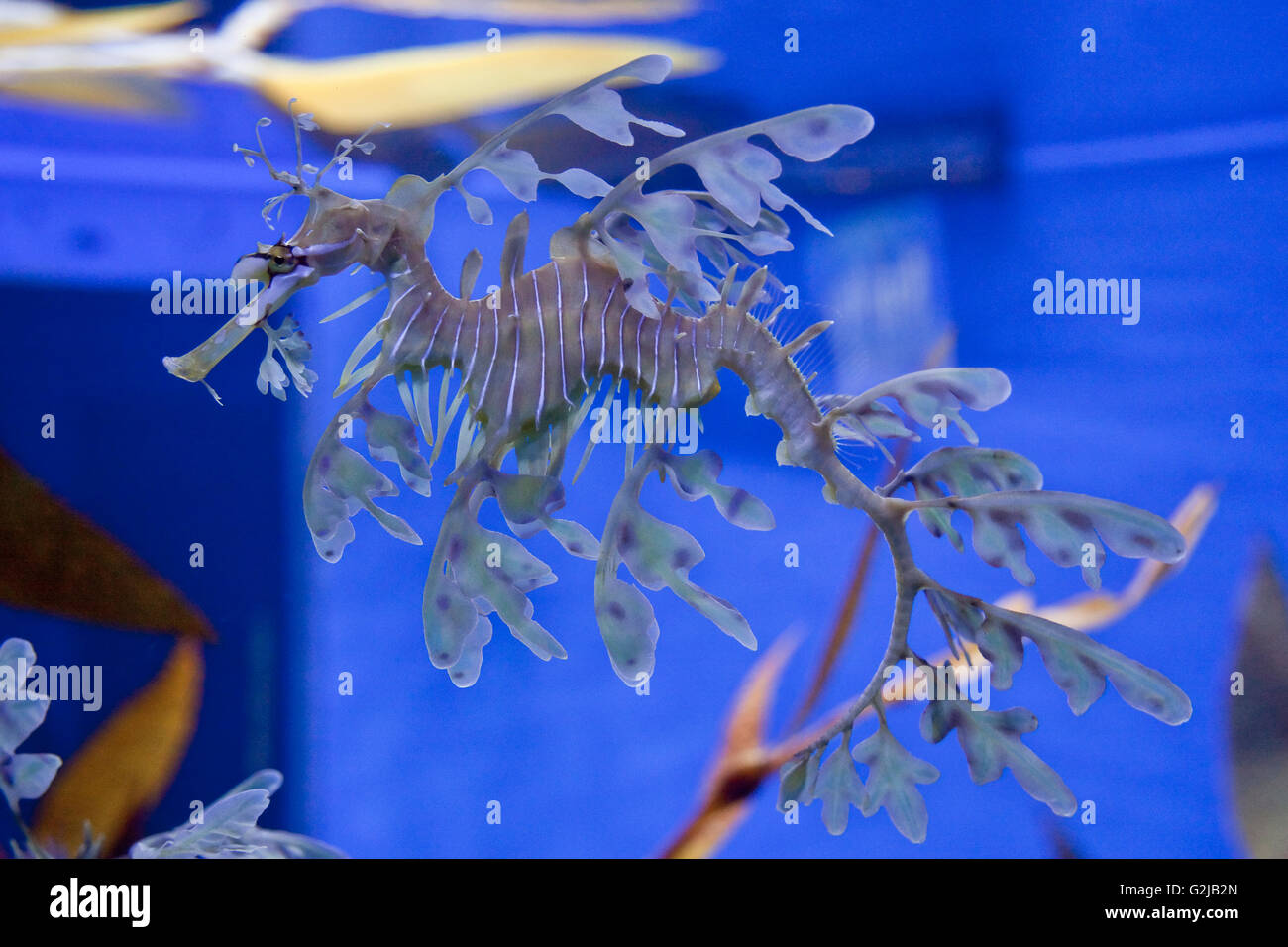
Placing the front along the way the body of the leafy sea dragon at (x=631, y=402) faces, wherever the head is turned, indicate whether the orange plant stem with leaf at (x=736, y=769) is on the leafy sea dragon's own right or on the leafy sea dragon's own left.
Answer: on the leafy sea dragon's own right

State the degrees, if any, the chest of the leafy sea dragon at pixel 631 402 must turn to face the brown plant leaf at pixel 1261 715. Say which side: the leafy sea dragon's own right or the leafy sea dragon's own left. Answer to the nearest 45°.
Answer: approximately 135° to the leafy sea dragon's own right

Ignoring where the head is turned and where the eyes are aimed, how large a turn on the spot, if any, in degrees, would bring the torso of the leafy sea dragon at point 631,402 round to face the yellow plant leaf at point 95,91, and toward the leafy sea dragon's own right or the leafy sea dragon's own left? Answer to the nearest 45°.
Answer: approximately 45° to the leafy sea dragon's own right

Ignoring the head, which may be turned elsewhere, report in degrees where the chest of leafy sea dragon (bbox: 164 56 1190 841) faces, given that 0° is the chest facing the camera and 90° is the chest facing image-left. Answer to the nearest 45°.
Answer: approximately 90°
